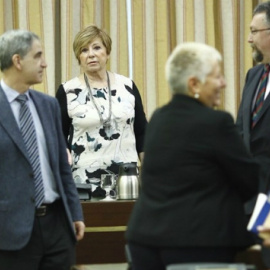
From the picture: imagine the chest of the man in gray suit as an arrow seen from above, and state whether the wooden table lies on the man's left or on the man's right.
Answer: on the man's left

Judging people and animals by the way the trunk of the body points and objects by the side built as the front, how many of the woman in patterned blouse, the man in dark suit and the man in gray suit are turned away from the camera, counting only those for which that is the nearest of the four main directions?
0

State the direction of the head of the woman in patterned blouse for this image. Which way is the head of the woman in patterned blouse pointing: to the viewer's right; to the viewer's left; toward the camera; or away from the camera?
toward the camera

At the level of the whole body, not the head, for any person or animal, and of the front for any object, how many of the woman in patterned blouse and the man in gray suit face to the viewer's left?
0

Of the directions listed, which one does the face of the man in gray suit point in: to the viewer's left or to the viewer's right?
to the viewer's right

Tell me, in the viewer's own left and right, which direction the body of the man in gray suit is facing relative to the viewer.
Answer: facing the viewer and to the right of the viewer

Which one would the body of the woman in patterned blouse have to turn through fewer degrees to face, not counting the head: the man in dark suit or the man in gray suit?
the man in gray suit

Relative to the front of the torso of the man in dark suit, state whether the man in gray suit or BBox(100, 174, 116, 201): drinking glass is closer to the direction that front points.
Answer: the man in gray suit

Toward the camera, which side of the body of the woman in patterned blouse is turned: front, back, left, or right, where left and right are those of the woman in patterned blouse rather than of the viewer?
front

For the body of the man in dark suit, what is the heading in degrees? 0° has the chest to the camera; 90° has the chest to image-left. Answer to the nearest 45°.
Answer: approximately 45°

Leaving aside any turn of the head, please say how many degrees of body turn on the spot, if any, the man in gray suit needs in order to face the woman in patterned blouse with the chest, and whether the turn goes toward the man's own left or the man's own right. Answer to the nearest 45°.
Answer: approximately 135° to the man's own left

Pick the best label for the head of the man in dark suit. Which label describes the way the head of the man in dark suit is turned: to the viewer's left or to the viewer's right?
to the viewer's left
